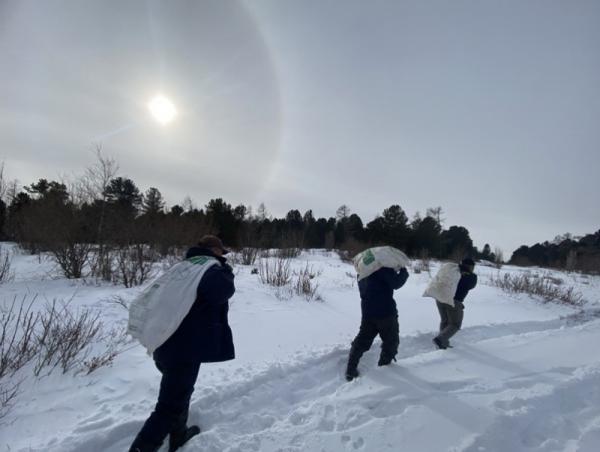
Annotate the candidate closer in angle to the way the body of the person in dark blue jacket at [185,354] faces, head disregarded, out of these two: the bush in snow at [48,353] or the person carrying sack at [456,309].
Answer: the person carrying sack

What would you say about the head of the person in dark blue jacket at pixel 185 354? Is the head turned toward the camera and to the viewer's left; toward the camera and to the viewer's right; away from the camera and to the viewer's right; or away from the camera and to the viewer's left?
away from the camera and to the viewer's right

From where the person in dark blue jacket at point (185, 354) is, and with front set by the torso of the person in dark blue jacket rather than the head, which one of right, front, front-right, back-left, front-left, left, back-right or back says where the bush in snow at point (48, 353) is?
back-left

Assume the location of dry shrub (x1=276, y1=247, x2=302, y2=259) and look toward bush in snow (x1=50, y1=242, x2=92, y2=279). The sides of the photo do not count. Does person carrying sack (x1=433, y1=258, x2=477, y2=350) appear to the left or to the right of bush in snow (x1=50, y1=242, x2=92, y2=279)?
left

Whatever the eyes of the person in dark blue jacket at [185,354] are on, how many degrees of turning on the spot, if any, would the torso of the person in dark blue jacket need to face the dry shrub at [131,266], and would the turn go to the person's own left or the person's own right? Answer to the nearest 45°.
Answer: approximately 90° to the person's own left

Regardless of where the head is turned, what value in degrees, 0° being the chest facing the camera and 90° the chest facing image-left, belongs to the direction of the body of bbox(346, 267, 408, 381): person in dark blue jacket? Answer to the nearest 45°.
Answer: approximately 225°
